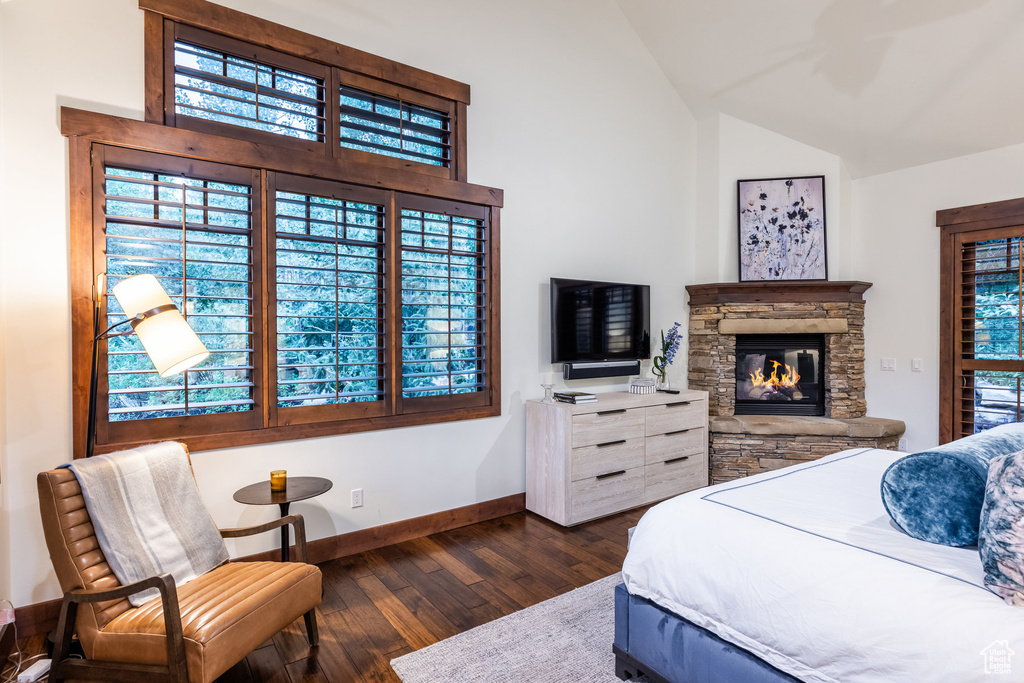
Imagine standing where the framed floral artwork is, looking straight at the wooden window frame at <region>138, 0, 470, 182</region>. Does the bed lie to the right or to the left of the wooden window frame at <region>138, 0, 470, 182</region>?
left

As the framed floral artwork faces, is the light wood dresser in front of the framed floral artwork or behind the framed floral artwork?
in front

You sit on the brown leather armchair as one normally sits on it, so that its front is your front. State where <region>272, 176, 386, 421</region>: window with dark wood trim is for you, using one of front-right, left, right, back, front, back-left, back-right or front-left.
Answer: left

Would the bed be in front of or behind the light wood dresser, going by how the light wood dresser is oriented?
in front

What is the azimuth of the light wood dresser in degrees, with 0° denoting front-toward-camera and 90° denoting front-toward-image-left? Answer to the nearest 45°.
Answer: approximately 315°

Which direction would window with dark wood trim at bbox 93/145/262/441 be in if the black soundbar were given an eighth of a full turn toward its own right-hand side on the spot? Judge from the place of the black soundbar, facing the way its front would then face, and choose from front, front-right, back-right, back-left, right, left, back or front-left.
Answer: front-right

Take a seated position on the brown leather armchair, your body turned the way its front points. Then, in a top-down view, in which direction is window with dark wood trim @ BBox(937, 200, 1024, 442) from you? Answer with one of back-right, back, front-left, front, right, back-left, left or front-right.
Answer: front-left

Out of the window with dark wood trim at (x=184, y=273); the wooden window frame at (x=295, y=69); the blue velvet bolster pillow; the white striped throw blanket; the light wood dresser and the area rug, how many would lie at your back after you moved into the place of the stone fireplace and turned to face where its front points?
0

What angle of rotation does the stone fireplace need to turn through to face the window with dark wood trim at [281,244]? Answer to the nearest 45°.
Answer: approximately 45° to its right

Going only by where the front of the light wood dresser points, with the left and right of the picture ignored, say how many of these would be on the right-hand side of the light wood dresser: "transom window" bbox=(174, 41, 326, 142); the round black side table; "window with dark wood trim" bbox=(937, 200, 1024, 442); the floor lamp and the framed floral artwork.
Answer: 3

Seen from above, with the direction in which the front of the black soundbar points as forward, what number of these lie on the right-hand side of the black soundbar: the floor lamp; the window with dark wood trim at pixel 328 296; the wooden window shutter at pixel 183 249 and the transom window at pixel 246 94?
4

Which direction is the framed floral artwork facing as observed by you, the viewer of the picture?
facing the viewer

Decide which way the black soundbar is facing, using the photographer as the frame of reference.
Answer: facing the viewer and to the right of the viewer

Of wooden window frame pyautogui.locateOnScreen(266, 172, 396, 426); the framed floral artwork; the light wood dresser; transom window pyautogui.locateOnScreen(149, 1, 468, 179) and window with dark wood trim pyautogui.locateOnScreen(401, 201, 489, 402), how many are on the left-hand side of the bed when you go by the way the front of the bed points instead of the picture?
0

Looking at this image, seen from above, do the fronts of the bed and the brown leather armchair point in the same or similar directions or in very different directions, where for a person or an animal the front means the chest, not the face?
very different directions

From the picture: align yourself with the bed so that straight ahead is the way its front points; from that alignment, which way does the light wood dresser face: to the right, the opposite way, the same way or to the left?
to the left

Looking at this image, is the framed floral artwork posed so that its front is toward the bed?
yes

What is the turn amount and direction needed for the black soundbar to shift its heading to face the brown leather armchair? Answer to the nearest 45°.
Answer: approximately 90° to its right
